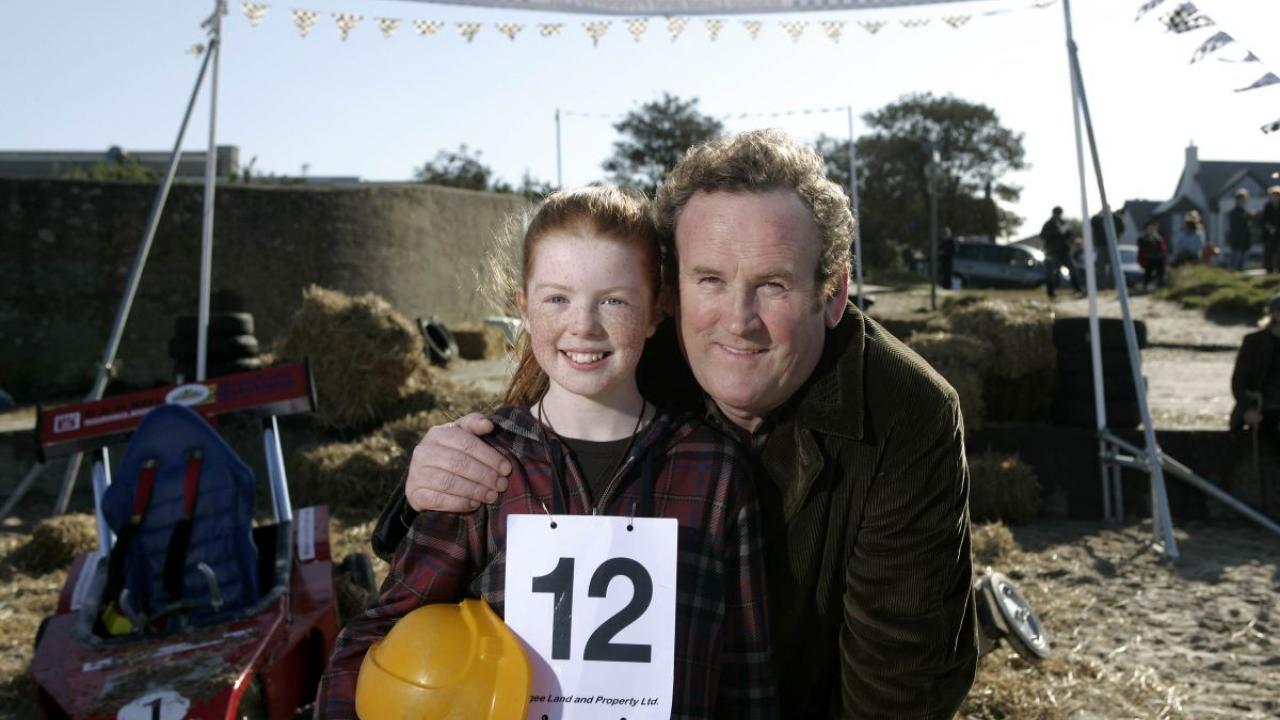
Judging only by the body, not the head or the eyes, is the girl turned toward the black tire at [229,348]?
no

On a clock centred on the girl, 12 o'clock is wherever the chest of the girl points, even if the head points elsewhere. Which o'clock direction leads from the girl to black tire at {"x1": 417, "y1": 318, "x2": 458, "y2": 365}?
The black tire is roughly at 6 o'clock from the girl.

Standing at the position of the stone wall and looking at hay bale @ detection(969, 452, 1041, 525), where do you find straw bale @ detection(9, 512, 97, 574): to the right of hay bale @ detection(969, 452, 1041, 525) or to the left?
right

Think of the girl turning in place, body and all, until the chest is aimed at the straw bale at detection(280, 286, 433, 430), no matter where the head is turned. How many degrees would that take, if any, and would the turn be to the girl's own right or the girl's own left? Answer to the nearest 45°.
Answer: approximately 180°

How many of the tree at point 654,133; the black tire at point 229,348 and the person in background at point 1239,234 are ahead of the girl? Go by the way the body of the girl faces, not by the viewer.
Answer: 0

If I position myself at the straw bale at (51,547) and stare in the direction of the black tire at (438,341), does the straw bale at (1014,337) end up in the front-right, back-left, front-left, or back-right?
front-right

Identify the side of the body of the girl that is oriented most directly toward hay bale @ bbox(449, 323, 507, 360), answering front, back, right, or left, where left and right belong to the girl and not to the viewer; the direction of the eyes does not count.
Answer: back

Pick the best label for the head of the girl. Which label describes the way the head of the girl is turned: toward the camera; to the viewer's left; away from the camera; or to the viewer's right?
toward the camera

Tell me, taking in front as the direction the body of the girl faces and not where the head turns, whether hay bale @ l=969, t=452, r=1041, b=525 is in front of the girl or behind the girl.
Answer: behind

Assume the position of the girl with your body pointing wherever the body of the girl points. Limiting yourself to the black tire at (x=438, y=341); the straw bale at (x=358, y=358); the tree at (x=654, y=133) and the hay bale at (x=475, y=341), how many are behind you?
4

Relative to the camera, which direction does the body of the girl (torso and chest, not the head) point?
toward the camera

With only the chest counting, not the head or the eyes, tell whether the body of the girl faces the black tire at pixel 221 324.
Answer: no

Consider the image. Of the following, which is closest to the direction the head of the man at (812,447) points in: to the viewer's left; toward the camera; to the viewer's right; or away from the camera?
toward the camera

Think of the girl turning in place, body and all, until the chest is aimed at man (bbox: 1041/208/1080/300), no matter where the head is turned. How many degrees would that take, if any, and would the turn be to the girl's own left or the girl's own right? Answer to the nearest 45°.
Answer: approximately 135° to the girl's own left

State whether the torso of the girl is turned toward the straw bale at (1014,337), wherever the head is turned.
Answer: no
